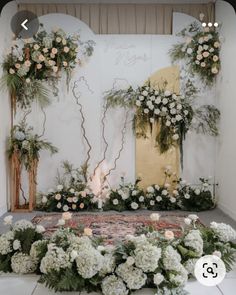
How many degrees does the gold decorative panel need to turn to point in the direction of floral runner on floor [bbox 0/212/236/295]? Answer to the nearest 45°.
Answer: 0° — it already faces it

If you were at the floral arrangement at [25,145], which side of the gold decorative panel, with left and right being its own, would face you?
right

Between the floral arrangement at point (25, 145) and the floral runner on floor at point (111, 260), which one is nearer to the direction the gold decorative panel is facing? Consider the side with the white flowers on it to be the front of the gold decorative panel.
the floral runner on floor

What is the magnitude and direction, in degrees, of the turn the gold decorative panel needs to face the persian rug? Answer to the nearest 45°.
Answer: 0° — it already faces it

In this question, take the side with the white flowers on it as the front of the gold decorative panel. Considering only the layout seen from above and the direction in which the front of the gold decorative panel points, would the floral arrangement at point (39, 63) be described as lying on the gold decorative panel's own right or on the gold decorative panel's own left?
on the gold decorative panel's own right

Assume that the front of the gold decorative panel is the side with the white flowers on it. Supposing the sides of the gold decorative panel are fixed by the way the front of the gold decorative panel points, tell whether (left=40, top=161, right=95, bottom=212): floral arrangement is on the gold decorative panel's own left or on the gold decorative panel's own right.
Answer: on the gold decorative panel's own right

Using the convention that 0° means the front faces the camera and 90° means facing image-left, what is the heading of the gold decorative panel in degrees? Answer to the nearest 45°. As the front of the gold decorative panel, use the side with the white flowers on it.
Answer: approximately 0°
